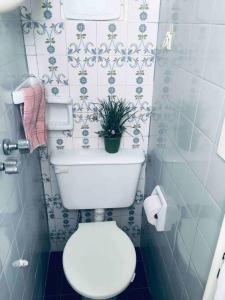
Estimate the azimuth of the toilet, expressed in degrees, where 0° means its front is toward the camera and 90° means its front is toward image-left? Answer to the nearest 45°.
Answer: approximately 0°

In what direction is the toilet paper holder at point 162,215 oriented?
to the viewer's left

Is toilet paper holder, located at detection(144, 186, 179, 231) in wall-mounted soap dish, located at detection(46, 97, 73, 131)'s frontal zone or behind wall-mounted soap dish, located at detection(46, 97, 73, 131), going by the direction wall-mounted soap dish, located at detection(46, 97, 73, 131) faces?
frontal zone

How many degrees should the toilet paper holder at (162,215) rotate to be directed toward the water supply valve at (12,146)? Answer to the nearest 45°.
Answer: approximately 45° to its left

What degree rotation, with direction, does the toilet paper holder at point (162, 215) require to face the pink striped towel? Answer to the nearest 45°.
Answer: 0° — it already faces it
